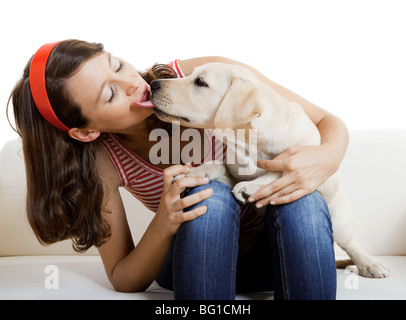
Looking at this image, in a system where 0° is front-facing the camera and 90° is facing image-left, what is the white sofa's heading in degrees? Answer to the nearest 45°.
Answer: approximately 0°

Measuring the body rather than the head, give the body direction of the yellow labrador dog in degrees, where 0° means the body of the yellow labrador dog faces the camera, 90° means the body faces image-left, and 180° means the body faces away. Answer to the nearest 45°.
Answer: approximately 90°
